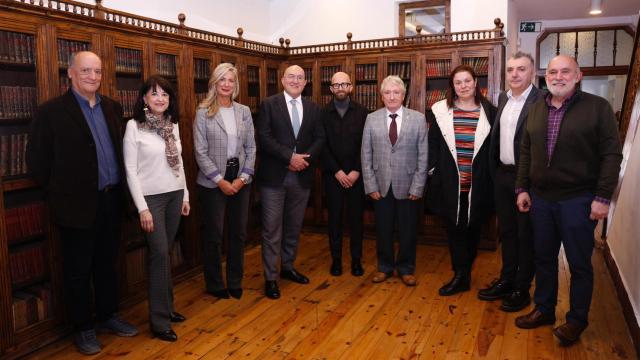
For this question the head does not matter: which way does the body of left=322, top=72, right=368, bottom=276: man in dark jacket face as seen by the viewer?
toward the camera

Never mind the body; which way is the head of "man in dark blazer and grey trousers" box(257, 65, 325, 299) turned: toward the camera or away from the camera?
toward the camera

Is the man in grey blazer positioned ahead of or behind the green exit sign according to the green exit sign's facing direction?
ahead

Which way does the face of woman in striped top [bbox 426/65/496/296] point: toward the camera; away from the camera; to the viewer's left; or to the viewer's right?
toward the camera

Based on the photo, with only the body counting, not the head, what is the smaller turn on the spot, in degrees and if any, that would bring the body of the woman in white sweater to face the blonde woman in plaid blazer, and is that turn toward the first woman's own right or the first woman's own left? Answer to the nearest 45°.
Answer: approximately 90° to the first woman's own left

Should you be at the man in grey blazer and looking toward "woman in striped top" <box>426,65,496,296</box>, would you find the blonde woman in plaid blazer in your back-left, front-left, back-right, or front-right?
back-right

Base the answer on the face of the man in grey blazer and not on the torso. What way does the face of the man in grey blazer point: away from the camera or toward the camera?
toward the camera

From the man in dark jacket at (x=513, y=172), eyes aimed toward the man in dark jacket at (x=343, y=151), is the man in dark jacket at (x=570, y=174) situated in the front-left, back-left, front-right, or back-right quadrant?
back-left

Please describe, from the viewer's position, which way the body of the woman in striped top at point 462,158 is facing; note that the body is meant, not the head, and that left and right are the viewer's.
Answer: facing the viewer

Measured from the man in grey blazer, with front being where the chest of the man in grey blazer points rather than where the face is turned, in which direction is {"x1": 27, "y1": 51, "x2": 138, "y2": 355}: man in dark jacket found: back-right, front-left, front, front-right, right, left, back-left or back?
front-right

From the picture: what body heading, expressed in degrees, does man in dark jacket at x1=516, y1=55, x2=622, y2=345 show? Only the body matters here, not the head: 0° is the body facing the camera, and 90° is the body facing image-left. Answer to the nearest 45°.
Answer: approximately 45°

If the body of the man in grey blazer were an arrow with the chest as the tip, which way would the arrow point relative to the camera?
toward the camera

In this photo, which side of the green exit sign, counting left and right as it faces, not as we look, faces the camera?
front

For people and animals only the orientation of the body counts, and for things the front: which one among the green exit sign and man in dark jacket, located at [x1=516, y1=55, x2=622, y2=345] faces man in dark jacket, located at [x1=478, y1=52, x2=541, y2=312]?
the green exit sign

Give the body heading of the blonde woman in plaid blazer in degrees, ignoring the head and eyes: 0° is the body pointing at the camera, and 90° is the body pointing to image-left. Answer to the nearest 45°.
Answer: approximately 0°

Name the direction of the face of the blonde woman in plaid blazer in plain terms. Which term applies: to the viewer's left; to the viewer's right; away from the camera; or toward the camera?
toward the camera

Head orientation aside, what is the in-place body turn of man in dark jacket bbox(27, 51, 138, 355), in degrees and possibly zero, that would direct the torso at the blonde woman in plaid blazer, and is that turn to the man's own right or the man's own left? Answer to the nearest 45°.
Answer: approximately 45° to the man's own left
